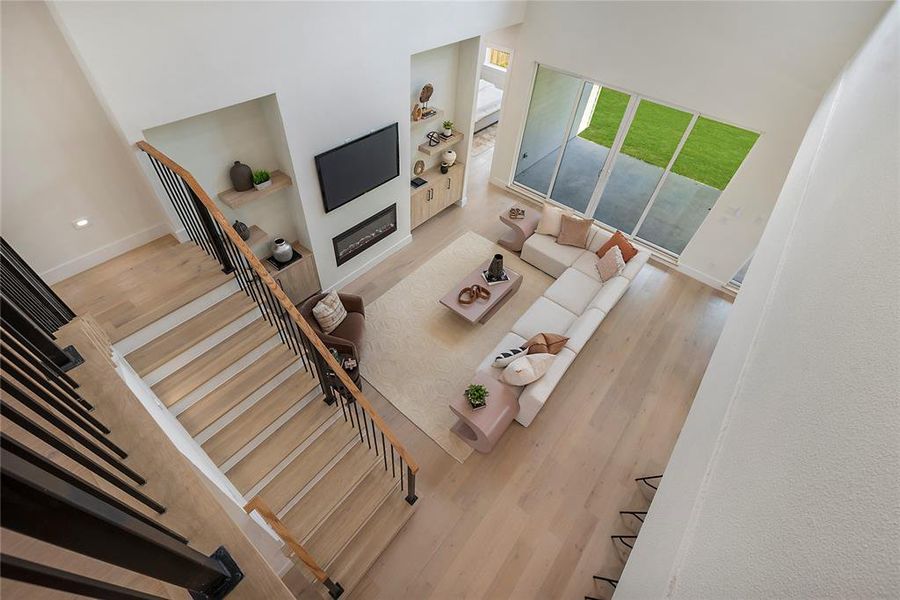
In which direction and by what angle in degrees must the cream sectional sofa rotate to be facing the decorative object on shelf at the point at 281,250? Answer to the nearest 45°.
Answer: approximately 45° to its left

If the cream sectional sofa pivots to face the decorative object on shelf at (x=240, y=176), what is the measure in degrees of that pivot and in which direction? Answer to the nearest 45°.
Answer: approximately 45° to its left

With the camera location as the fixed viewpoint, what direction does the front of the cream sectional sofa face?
facing away from the viewer and to the left of the viewer

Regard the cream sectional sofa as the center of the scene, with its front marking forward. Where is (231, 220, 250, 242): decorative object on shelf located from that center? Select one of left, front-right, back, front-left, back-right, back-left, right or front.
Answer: front-left

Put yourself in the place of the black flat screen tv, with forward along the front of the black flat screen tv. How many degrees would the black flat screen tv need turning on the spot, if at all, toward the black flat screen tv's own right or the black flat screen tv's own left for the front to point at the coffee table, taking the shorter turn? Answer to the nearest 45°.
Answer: approximately 45° to the black flat screen tv's own left

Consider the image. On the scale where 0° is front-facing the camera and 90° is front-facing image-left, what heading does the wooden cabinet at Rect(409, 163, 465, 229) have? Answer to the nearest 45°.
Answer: approximately 315°

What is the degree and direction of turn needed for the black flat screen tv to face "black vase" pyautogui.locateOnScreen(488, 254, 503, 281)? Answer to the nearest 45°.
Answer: approximately 45° to its left

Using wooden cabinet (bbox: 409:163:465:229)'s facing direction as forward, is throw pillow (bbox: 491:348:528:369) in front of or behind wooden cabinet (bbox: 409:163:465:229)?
in front
